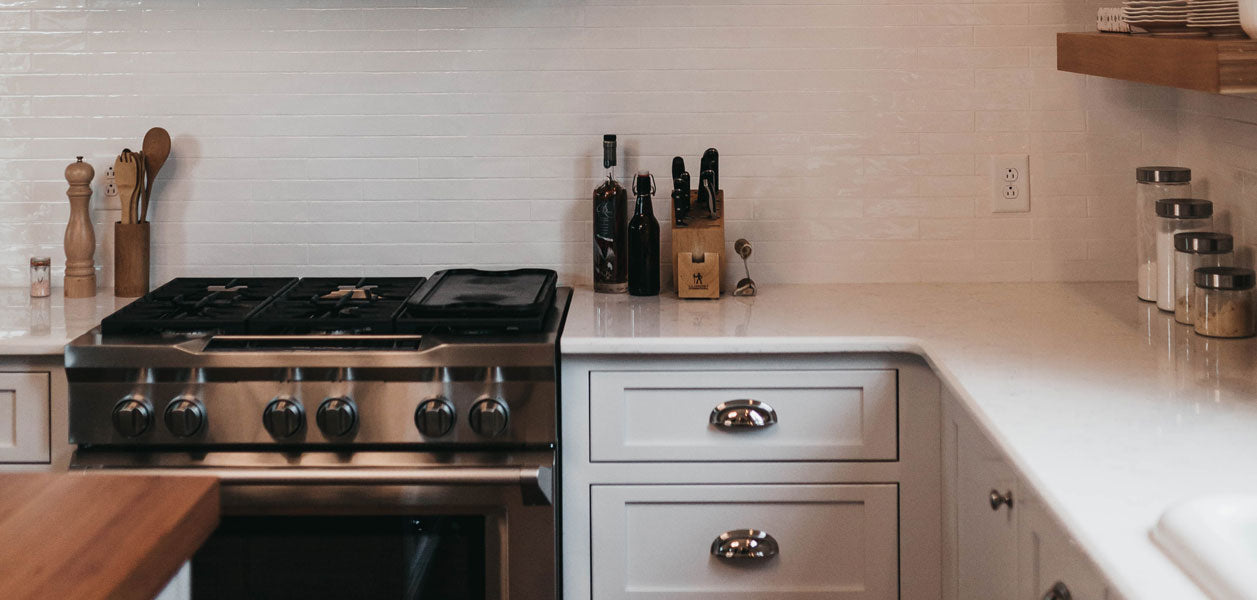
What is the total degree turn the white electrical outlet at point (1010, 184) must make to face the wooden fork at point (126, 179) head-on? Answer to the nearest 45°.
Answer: approximately 90° to its right

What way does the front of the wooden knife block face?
toward the camera

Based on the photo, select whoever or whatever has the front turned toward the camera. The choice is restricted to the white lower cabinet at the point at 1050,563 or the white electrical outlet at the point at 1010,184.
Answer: the white electrical outlet

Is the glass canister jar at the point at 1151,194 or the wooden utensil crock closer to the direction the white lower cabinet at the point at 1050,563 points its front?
the wooden utensil crock

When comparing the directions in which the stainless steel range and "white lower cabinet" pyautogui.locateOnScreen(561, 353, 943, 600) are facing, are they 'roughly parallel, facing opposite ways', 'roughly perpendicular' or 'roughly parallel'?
roughly parallel

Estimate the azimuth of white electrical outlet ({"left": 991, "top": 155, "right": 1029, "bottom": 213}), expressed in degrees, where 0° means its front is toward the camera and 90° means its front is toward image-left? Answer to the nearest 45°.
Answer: approximately 0°

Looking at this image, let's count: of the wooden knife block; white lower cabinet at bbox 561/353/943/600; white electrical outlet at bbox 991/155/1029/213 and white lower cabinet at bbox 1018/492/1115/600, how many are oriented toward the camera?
3

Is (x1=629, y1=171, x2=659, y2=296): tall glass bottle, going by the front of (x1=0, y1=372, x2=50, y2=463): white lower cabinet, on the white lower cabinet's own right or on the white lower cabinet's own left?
on the white lower cabinet's own left

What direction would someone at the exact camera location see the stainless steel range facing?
facing the viewer

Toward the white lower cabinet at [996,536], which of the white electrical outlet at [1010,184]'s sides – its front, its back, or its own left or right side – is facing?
front

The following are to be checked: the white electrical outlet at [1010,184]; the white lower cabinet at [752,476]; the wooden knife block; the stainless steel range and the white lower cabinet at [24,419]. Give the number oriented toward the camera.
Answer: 5

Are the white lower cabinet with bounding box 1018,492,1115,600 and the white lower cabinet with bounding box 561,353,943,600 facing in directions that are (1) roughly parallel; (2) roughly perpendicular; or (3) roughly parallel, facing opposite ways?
roughly perpendicular

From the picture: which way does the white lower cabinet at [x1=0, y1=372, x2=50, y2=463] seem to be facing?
toward the camera
